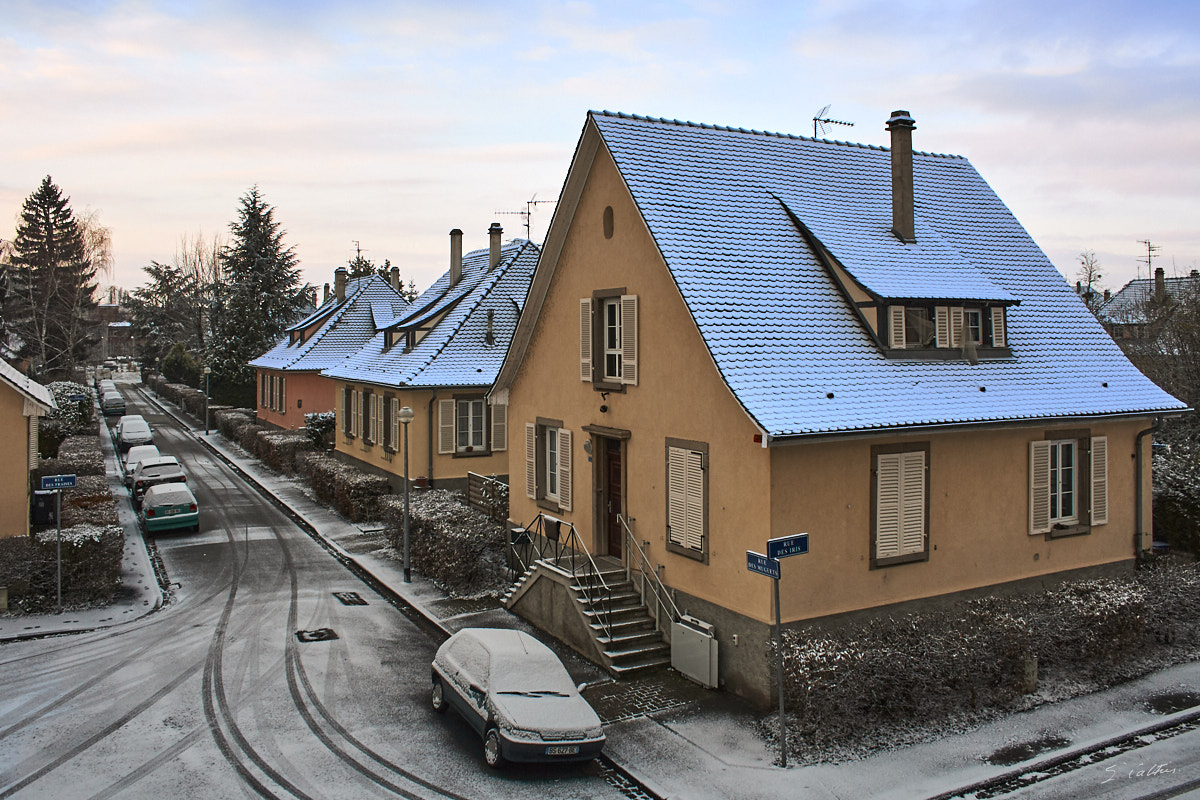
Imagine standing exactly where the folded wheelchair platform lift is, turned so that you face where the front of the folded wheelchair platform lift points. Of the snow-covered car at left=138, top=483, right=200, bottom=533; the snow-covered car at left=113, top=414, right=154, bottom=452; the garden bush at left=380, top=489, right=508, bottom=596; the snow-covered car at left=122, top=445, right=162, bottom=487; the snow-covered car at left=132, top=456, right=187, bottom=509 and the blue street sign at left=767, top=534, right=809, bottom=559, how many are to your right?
5

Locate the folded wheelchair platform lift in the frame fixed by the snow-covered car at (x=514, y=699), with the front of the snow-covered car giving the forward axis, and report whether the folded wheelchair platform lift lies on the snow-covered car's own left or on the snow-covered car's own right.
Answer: on the snow-covered car's own left

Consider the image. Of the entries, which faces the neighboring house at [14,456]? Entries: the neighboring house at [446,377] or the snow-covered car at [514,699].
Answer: the neighboring house at [446,377]

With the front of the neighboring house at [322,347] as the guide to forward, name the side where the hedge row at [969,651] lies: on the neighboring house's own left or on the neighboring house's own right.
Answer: on the neighboring house's own left

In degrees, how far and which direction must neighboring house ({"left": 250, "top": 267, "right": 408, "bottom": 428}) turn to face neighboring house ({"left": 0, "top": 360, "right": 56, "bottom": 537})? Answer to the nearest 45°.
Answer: approximately 45° to its left

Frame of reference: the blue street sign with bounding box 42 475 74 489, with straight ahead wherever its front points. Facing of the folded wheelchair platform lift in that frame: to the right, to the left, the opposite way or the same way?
to the right

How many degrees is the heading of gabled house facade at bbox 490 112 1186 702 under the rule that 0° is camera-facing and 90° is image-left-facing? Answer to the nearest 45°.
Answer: approximately 45°

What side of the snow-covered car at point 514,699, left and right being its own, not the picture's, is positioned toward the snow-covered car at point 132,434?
back

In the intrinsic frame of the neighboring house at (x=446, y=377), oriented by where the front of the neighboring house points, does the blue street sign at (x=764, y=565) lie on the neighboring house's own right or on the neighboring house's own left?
on the neighboring house's own left

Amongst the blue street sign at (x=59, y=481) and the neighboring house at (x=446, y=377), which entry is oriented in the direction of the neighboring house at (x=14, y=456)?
the neighboring house at (x=446, y=377)

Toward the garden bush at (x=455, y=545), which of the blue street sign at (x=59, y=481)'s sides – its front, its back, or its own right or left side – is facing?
left

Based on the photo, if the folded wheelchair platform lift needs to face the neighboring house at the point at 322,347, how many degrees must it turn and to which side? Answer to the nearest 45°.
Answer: approximately 90° to its right

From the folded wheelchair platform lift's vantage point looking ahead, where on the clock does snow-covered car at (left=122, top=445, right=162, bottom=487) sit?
The snow-covered car is roughly at 3 o'clock from the folded wheelchair platform lift.
